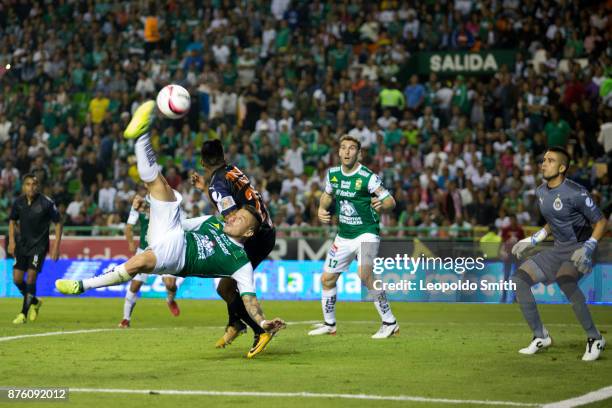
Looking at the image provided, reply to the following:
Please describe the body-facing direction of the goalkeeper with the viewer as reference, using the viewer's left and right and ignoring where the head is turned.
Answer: facing the viewer and to the left of the viewer

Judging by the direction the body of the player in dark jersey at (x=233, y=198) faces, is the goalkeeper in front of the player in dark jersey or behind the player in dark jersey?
behind

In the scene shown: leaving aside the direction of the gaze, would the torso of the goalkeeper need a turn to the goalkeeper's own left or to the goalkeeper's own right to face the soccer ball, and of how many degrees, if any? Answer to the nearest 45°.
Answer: approximately 45° to the goalkeeper's own right

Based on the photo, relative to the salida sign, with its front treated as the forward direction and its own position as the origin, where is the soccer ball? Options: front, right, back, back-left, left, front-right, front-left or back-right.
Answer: front

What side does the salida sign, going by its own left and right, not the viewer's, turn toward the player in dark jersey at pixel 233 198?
front

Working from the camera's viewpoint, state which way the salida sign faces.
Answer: facing the viewer

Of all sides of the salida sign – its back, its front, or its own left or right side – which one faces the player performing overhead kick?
front

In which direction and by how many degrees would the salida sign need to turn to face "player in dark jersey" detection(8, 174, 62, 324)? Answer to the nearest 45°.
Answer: approximately 45° to its right

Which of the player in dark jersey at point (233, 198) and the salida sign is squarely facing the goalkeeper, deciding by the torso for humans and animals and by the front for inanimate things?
the salida sign

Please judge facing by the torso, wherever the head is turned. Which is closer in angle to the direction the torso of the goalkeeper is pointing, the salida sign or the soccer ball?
the soccer ball

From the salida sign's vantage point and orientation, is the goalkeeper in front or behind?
in front
